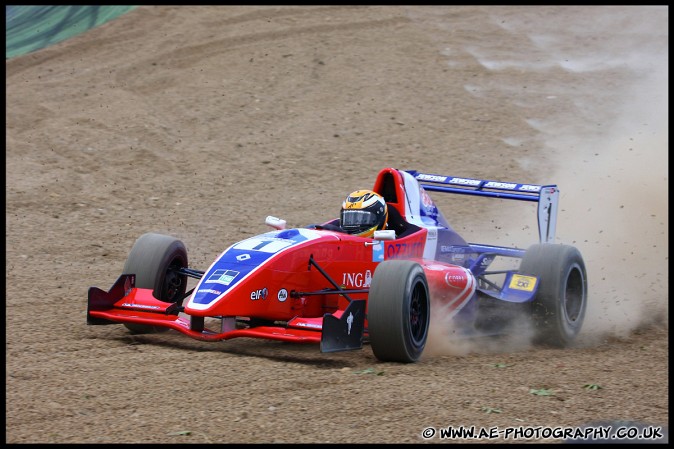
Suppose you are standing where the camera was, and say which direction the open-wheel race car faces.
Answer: facing the viewer and to the left of the viewer
